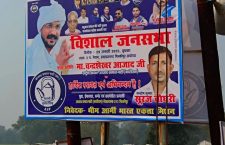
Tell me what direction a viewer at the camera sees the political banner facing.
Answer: facing the viewer
